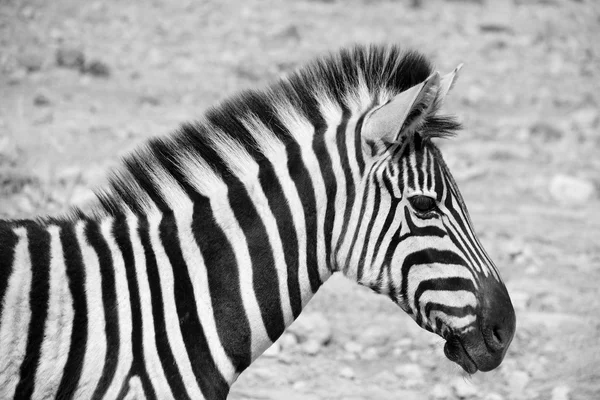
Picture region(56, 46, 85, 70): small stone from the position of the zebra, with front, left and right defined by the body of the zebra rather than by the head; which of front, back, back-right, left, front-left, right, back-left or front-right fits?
left

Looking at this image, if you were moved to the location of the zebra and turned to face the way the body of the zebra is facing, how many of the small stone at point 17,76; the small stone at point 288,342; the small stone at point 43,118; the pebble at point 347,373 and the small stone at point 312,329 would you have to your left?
5

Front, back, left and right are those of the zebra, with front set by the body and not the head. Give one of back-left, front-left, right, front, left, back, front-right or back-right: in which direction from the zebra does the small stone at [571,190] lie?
front-left

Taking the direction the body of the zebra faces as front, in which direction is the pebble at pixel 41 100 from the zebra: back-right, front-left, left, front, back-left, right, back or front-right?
left

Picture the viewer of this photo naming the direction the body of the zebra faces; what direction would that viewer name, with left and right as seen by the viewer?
facing to the right of the viewer

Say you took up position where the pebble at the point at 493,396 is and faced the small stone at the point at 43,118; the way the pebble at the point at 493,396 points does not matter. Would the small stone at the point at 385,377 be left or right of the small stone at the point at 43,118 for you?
left

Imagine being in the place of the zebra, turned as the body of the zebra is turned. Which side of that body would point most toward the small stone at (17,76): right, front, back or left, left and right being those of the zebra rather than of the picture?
left

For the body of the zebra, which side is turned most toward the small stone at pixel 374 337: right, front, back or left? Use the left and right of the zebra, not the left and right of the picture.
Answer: left

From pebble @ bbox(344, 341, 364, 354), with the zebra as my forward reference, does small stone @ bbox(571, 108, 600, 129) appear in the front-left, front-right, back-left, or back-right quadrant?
back-left

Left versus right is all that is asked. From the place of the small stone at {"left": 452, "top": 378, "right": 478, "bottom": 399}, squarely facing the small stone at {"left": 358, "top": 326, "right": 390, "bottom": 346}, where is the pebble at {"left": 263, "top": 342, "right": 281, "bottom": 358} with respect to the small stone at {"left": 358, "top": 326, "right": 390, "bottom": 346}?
left

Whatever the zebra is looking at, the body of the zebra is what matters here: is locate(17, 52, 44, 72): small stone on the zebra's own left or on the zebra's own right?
on the zebra's own left

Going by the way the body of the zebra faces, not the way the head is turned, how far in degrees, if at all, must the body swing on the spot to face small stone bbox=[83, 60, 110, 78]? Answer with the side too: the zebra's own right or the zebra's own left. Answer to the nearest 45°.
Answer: approximately 90° to the zebra's own left
